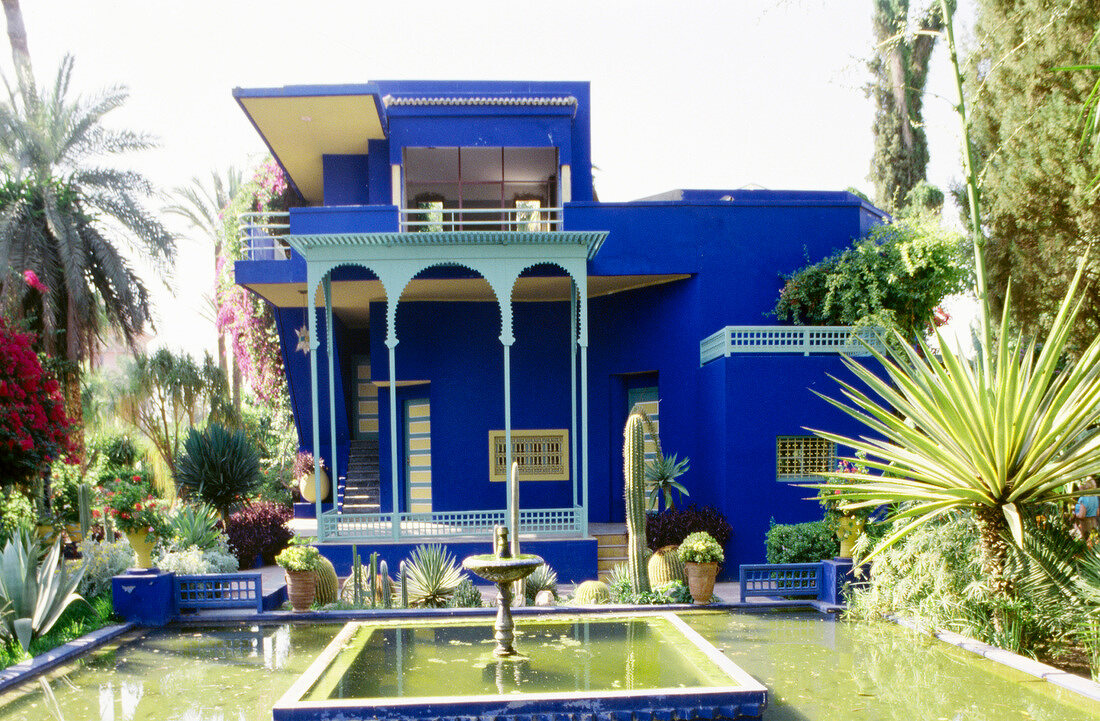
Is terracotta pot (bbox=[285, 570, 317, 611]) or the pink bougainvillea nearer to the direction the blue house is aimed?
the terracotta pot

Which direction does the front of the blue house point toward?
toward the camera

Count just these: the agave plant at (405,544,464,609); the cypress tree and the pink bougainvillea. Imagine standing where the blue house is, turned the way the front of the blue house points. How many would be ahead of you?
1

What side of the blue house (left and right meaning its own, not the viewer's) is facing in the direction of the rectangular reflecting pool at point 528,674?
front

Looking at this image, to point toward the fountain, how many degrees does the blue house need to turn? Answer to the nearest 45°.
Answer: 0° — it already faces it

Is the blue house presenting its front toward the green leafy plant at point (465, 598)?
yes

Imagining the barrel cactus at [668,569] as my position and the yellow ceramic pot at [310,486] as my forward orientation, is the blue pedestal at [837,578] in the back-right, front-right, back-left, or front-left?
back-right

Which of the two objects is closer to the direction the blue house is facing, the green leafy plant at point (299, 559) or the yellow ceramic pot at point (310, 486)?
the green leafy plant

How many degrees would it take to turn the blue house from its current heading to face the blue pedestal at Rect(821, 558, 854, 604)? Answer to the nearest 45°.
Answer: approximately 45° to its left

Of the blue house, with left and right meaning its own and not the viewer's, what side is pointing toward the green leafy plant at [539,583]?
front

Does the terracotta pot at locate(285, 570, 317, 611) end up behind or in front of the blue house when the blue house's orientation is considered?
in front

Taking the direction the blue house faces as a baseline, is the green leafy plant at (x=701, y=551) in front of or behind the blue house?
in front

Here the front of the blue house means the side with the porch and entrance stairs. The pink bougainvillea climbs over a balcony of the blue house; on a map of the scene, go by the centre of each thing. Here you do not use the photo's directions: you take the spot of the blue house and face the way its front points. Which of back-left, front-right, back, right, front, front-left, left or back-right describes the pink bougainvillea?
back-right
